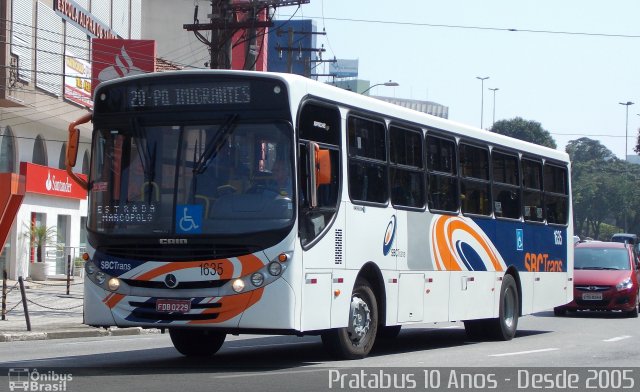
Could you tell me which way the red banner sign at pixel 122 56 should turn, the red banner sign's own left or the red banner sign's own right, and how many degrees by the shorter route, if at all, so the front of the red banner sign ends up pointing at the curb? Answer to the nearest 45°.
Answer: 0° — it already faces it

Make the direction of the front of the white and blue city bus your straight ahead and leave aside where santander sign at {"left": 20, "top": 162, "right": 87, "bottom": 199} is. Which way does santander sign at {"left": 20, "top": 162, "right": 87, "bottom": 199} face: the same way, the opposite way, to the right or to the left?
to the left

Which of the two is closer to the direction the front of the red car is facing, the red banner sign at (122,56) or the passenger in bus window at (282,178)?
the passenger in bus window

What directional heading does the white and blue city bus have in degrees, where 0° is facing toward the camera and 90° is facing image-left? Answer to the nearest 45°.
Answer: approximately 45°

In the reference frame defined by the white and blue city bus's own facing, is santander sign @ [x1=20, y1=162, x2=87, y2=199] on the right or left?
on its right

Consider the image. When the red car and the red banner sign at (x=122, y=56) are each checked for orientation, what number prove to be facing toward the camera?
2

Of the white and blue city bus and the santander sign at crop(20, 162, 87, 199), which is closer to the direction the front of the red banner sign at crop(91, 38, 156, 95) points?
the white and blue city bus

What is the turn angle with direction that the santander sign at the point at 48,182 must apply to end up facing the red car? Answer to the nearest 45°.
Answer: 0° — it already faces it

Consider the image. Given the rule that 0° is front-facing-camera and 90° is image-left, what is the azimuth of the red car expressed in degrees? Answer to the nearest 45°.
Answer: approximately 0°

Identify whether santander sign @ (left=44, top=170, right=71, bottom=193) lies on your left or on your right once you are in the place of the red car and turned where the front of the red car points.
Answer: on your right
